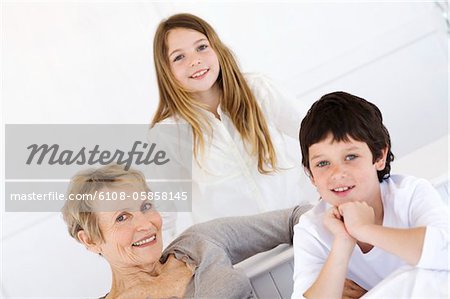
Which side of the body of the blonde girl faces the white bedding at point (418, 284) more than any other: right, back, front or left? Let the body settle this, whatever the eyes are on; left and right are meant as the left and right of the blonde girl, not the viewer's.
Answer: front

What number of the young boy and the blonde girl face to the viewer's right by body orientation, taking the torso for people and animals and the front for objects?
0

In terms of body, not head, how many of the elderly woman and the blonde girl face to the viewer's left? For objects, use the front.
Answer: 0

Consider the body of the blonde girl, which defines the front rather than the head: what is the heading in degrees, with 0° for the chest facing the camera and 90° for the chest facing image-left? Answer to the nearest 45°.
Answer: approximately 0°
